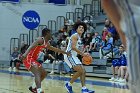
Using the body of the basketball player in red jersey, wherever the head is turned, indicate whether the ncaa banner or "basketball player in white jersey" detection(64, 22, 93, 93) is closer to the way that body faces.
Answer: the basketball player in white jersey

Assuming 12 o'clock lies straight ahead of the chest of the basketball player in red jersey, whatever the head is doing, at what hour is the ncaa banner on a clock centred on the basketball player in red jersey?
The ncaa banner is roughly at 9 o'clock from the basketball player in red jersey.

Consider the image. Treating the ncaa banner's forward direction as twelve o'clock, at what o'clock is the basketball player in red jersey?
The basketball player in red jersey is roughly at 12 o'clock from the ncaa banner.

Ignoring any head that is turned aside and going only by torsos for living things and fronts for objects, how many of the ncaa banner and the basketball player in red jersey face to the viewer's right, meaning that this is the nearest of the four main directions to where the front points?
1

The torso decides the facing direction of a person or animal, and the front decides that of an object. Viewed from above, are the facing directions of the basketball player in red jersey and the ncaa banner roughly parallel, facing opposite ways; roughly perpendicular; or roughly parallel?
roughly perpendicular

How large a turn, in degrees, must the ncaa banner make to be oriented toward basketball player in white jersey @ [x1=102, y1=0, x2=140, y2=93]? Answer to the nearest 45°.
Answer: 0° — it already faces them

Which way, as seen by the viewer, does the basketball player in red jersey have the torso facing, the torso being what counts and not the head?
to the viewer's right

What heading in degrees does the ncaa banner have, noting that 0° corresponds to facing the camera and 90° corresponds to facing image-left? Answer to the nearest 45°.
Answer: approximately 0°
